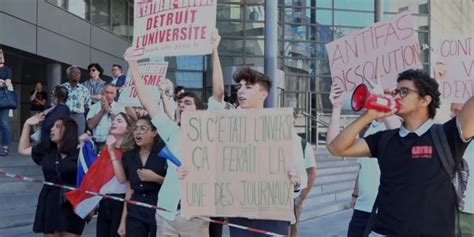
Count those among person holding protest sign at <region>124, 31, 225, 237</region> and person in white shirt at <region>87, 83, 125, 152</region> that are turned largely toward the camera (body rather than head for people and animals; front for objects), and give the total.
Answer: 2

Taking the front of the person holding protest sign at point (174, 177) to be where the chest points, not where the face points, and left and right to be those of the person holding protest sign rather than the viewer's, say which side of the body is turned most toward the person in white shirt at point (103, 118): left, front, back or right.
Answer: right

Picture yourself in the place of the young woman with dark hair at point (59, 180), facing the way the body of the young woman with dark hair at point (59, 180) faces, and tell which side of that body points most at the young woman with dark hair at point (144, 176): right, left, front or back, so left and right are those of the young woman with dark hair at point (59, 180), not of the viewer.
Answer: left

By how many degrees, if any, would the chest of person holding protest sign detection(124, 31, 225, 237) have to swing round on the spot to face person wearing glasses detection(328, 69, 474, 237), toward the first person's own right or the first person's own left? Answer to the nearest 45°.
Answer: approximately 45° to the first person's own left

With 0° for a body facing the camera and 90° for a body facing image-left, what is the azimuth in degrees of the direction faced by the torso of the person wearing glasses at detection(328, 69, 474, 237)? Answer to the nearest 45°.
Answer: approximately 45°

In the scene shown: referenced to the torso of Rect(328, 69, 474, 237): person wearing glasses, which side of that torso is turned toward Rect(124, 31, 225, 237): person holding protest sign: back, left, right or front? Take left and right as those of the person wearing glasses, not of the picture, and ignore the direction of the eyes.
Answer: right

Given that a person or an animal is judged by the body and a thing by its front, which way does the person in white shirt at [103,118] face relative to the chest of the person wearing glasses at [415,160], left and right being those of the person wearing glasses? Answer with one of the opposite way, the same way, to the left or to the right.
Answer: to the left

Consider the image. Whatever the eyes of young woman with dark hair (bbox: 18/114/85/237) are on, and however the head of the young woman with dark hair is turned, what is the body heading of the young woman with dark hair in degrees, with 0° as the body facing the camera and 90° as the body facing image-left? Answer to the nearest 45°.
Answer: approximately 45°
